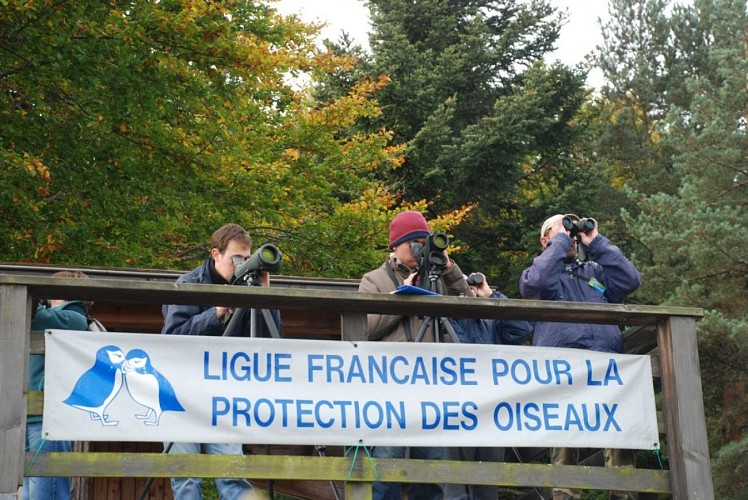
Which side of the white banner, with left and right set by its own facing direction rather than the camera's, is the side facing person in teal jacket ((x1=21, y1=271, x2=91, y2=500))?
right

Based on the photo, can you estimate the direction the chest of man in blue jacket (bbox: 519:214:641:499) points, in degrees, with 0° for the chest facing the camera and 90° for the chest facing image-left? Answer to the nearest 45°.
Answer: approximately 315°

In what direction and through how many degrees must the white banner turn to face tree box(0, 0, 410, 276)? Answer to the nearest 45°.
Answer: approximately 180°

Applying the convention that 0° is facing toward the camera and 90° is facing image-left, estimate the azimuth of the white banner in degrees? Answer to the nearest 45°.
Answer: approximately 0°

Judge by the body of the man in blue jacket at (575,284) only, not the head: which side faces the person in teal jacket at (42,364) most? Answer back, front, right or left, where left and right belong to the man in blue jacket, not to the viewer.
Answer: right
